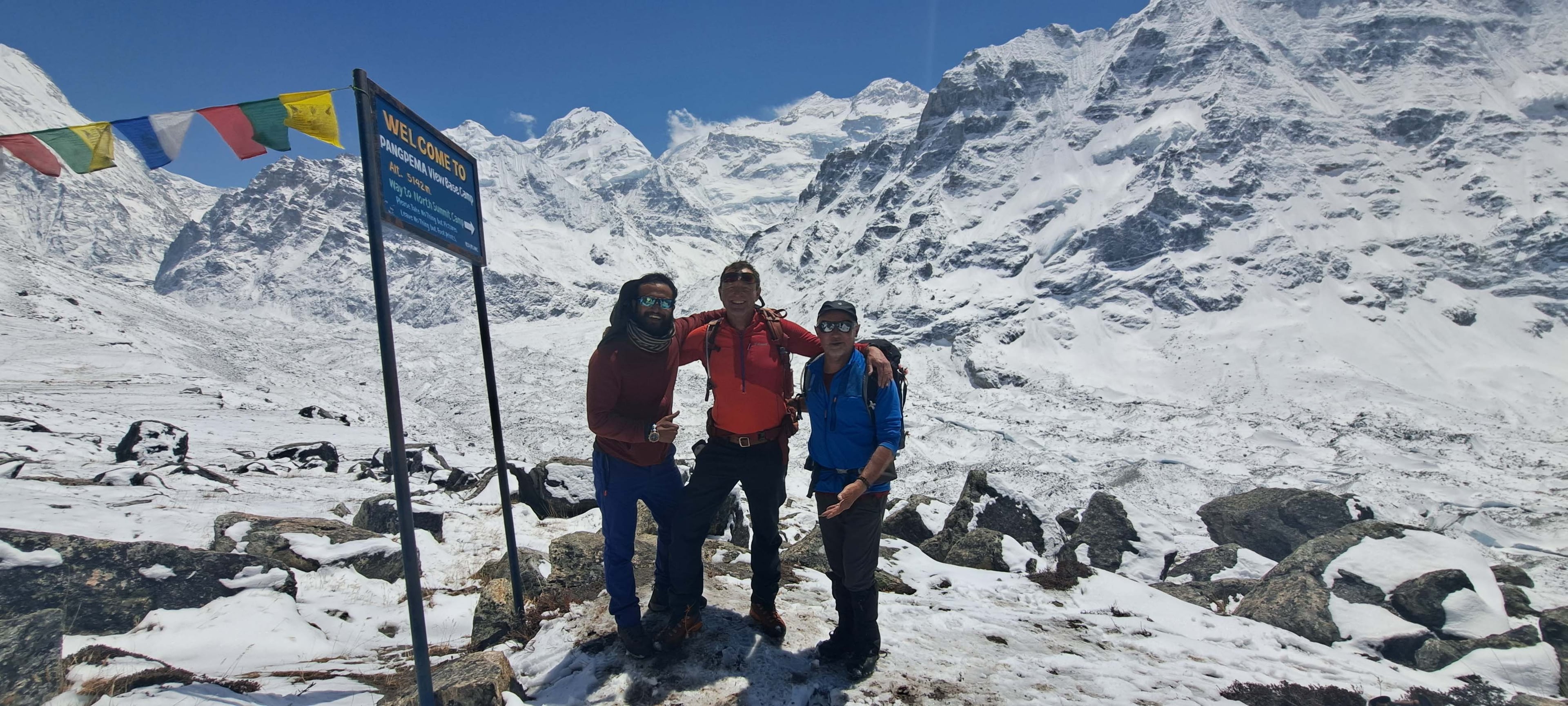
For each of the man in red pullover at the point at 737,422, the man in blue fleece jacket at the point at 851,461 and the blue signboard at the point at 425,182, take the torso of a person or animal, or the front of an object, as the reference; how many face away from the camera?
0

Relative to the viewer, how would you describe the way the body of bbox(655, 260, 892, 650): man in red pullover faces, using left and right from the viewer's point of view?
facing the viewer

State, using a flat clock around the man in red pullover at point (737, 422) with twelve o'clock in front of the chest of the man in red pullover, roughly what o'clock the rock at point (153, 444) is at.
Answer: The rock is roughly at 4 o'clock from the man in red pullover.

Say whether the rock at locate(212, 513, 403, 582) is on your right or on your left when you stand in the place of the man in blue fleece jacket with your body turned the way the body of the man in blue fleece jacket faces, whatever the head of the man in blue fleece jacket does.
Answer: on your right

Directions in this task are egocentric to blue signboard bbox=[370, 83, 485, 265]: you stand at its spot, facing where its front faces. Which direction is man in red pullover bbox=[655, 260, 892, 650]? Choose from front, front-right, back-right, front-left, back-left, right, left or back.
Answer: front-left

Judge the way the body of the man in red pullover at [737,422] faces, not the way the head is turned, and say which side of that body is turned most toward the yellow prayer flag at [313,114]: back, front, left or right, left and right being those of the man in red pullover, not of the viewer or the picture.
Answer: right

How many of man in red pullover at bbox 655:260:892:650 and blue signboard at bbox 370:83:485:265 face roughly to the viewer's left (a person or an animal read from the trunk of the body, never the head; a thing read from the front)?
0

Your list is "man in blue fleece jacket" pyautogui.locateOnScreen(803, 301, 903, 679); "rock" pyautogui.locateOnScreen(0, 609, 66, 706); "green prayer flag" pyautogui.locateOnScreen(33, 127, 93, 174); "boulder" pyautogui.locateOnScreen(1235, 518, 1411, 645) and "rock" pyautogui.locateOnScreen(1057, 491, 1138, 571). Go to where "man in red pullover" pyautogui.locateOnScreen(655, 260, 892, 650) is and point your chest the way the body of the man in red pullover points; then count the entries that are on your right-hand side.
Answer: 2

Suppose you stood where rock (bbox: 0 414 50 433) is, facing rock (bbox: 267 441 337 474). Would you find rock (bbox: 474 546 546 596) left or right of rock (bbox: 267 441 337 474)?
right

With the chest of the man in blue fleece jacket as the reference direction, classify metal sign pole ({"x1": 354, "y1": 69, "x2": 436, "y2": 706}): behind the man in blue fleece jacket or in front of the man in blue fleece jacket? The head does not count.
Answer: in front

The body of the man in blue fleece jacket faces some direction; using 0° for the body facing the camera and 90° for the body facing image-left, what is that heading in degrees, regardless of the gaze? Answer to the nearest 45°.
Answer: approximately 45°

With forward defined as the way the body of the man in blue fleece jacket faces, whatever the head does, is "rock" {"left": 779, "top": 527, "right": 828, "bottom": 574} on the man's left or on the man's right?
on the man's right

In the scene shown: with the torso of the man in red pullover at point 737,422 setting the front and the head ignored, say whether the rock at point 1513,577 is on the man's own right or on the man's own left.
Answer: on the man's own left
